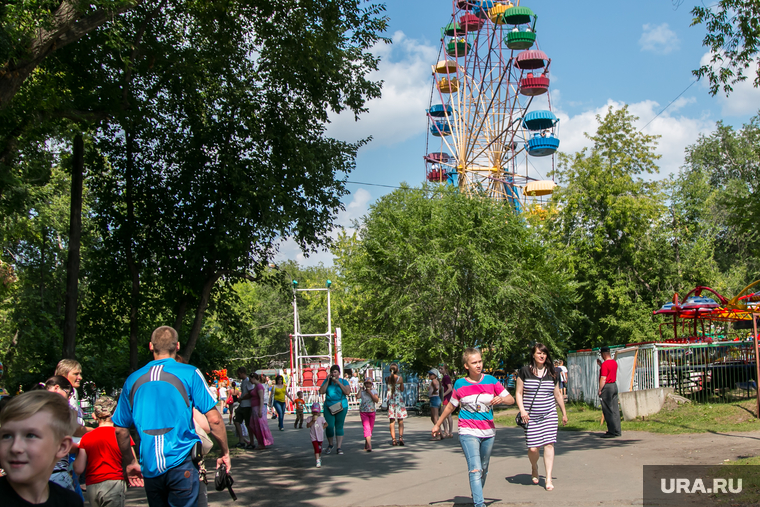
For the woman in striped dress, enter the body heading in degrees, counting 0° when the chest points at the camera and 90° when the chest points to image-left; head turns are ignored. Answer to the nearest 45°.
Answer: approximately 0°

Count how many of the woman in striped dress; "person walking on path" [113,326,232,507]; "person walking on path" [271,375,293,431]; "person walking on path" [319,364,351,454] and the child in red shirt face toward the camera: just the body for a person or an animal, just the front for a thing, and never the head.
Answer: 3

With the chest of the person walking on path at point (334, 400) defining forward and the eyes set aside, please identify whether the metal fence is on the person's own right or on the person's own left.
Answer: on the person's own left

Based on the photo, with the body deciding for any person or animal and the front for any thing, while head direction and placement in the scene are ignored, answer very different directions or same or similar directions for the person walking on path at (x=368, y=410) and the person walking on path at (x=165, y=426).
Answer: very different directions

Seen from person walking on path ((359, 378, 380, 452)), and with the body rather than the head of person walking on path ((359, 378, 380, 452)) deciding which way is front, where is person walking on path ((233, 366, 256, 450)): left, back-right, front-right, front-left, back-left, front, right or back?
back-right

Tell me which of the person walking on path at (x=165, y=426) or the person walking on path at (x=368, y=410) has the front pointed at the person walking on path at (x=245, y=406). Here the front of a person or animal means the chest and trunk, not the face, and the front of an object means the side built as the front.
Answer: the person walking on path at (x=165, y=426)

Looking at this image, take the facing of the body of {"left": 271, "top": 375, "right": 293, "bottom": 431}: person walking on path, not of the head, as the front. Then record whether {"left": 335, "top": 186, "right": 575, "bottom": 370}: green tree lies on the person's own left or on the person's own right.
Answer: on the person's own left

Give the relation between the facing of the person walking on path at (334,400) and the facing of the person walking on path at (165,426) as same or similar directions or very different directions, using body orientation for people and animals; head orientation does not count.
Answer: very different directions

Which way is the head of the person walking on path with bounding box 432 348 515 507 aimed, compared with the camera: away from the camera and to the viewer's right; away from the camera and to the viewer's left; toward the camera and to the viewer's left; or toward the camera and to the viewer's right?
toward the camera and to the viewer's right

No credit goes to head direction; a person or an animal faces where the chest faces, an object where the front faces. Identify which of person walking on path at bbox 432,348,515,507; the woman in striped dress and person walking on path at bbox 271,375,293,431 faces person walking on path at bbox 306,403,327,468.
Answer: person walking on path at bbox 271,375,293,431

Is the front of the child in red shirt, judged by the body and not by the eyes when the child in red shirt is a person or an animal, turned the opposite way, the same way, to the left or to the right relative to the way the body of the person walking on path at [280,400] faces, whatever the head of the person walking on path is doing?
the opposite way
